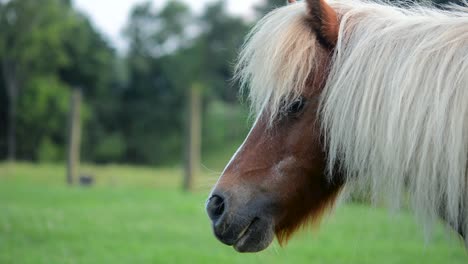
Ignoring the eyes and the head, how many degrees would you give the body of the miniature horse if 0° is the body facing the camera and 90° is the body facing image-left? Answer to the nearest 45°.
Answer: approximately 90°

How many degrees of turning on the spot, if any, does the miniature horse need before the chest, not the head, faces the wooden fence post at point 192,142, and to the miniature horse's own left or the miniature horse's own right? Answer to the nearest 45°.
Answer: approximately 90° to the miniature horse's own right
